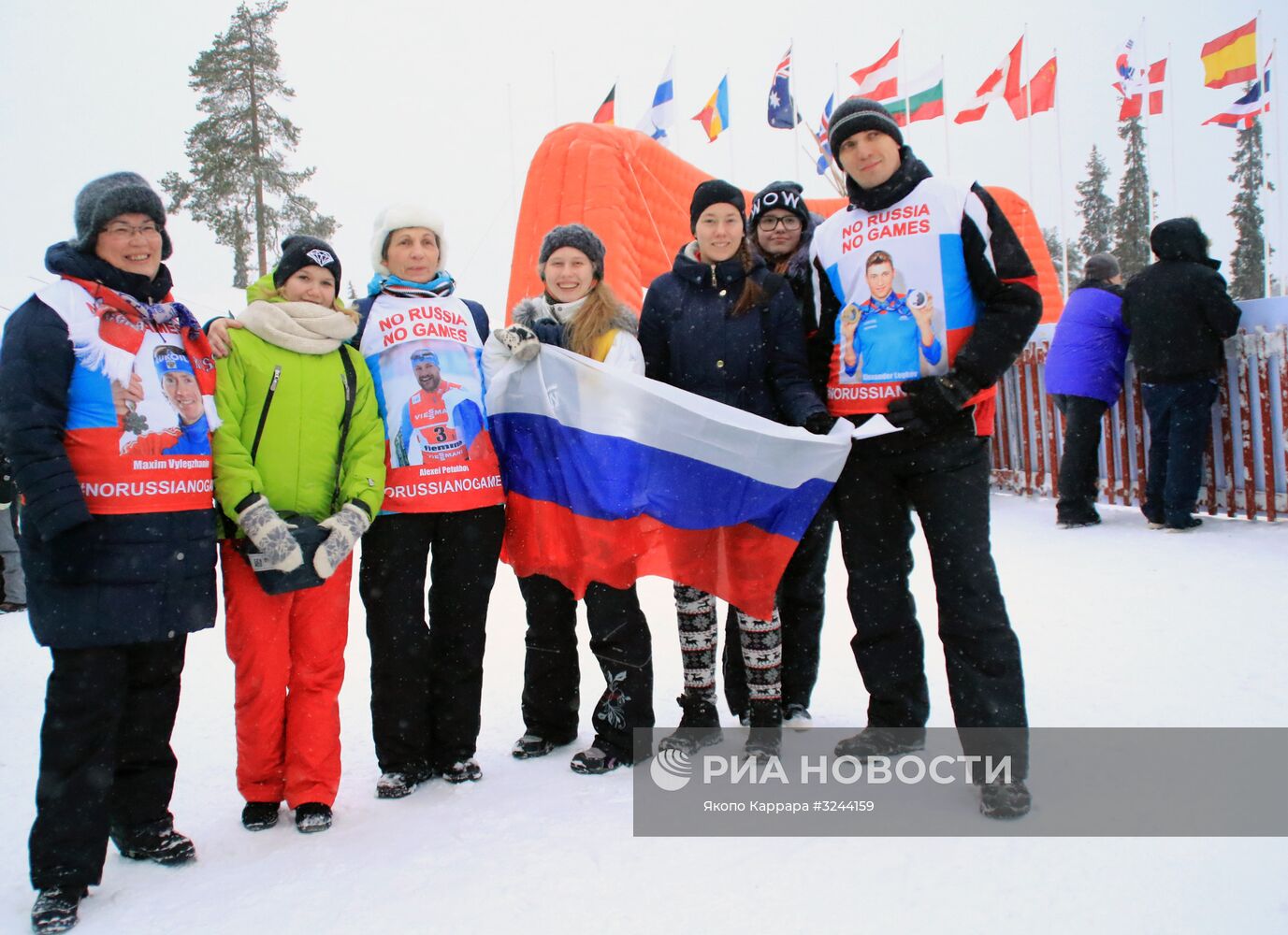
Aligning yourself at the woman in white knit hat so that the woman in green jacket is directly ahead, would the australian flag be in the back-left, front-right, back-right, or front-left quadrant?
back-right

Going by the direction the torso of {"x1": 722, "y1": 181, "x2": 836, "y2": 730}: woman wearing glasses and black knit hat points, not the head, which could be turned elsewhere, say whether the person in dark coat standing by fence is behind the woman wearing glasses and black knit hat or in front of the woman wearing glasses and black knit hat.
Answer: behind

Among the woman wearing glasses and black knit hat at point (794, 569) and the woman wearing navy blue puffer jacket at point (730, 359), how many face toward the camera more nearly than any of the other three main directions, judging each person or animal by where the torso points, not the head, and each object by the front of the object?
2

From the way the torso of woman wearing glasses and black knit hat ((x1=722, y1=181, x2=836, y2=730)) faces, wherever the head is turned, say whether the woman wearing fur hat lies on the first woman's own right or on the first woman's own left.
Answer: on the first woman's own right

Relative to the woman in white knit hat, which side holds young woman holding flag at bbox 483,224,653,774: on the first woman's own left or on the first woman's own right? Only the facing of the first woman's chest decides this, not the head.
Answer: on the first woman's own left

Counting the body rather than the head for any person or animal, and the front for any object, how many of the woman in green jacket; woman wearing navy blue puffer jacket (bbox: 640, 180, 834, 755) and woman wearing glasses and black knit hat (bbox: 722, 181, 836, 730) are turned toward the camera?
3

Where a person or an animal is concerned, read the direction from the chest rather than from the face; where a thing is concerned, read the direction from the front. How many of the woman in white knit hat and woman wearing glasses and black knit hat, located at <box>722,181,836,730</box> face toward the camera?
2
